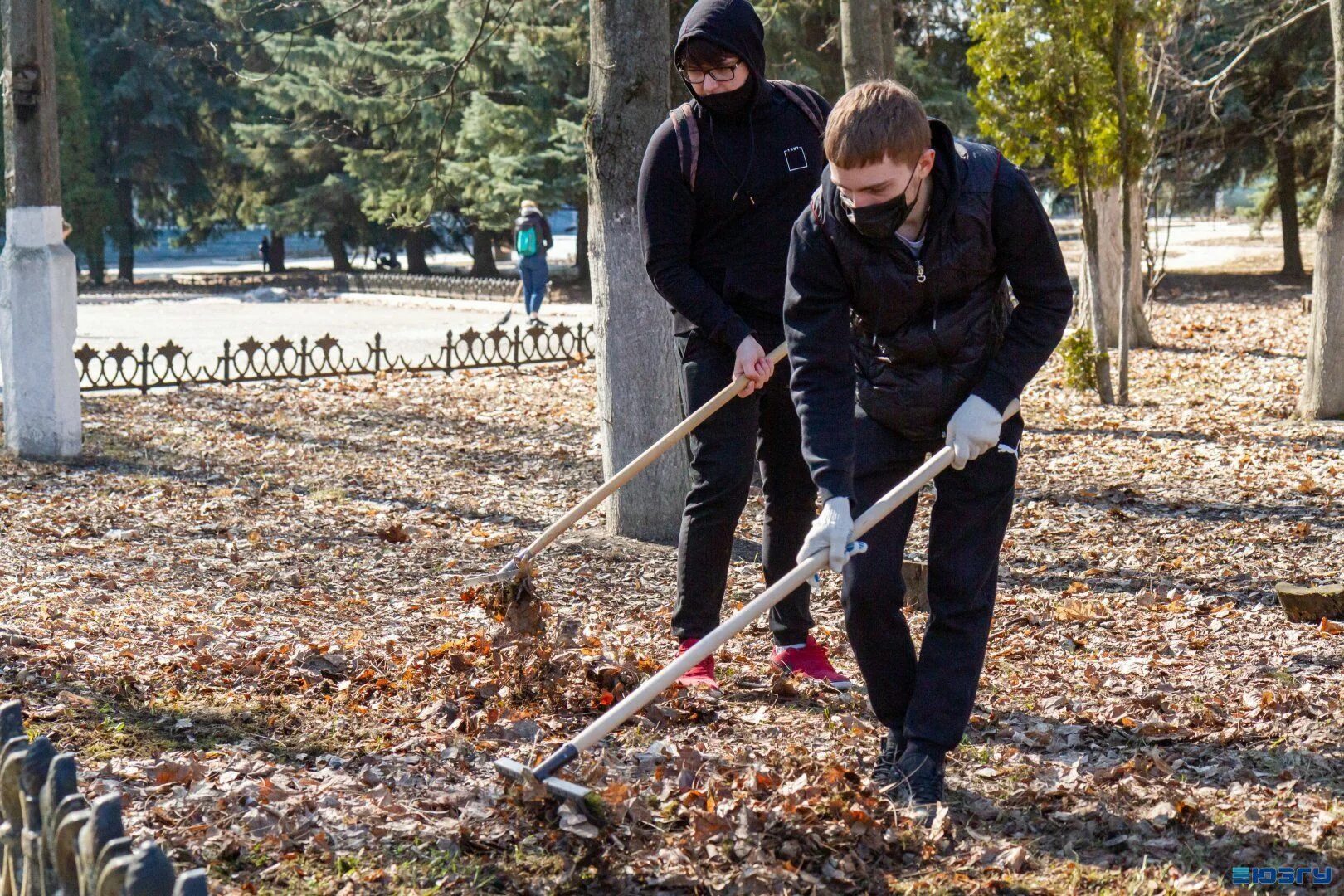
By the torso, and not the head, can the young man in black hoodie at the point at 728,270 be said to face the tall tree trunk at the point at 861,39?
no

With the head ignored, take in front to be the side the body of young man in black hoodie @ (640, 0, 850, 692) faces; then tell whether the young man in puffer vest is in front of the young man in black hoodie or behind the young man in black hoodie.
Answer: in front

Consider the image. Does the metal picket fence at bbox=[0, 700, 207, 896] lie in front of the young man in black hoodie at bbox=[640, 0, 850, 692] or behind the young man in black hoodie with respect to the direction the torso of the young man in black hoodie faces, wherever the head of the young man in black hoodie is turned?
in front

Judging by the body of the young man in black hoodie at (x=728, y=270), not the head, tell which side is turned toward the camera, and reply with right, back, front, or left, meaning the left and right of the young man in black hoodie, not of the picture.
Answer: front

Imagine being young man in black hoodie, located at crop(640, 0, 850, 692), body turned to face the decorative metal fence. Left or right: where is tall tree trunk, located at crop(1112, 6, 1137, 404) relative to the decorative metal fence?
right

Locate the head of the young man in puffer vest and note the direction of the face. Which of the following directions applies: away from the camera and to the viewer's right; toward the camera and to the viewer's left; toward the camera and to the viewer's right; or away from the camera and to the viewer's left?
toward the camera and to the viewer's left

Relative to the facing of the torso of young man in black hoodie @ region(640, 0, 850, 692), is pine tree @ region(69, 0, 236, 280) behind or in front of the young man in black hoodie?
behind

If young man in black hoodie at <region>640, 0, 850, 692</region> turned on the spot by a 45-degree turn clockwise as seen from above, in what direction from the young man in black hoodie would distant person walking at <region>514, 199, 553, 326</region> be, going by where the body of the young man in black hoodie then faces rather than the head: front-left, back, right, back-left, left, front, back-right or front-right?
back-right

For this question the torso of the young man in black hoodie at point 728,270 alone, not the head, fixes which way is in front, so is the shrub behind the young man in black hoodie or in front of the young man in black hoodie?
behind

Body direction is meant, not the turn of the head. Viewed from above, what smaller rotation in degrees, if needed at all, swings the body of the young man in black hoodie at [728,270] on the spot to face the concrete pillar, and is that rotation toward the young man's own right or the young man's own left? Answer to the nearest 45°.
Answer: approximately 135° to the young man's own right

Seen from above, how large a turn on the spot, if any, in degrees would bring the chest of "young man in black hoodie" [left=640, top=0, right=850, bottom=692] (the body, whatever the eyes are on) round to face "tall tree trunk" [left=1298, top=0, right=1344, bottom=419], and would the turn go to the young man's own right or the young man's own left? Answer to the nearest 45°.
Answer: approximately 135° to the young man's own left

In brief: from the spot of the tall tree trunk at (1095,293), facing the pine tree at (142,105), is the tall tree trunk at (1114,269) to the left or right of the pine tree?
right

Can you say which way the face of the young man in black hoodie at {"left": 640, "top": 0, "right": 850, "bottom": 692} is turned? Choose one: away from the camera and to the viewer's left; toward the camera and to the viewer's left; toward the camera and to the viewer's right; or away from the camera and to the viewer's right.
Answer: toward the camera and to the viewer's left

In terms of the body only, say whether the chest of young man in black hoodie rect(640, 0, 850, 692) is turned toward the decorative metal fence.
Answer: no

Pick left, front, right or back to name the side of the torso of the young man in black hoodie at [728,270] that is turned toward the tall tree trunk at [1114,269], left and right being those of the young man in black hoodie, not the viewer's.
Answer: back
